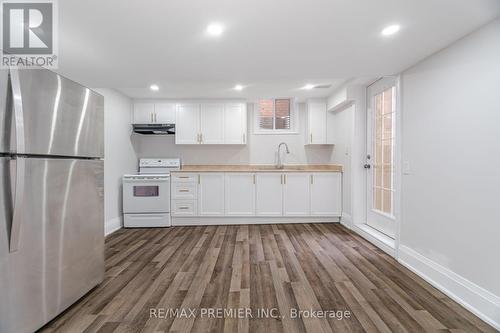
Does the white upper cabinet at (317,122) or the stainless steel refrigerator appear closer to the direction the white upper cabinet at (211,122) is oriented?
the stainless steel refrigerator

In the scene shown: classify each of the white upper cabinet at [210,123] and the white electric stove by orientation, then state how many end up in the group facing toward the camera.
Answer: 2

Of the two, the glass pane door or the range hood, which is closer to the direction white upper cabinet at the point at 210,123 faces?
the glass pane door

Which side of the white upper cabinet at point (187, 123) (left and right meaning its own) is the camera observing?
front

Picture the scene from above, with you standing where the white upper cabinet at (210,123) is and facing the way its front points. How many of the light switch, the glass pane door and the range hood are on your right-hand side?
1

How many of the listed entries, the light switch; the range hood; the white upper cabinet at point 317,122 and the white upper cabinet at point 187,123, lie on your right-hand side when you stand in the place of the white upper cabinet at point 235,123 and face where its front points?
2

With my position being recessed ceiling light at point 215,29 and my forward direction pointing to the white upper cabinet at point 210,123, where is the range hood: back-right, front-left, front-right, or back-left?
front-left

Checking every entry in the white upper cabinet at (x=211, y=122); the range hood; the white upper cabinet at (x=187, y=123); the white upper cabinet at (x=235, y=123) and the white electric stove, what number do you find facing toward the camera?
5

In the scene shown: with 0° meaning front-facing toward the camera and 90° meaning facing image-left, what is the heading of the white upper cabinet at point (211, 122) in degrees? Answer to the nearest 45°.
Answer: approximately 0°

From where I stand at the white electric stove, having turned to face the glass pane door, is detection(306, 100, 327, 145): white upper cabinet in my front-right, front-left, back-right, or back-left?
front-left

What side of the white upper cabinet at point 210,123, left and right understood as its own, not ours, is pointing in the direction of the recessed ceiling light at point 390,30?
front

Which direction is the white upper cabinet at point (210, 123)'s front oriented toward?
toward the camera

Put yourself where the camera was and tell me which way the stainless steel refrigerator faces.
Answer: facing the viewer and to the right of the viewer

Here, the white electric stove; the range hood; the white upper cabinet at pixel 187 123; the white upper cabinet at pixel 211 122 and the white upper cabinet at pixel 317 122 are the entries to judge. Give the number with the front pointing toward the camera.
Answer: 5

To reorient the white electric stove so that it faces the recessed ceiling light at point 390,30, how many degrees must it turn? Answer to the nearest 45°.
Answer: approximately 45° to its left

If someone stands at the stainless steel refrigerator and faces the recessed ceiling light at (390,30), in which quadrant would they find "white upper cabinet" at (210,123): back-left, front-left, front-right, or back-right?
front-left

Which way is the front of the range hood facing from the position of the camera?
facing the viewer
